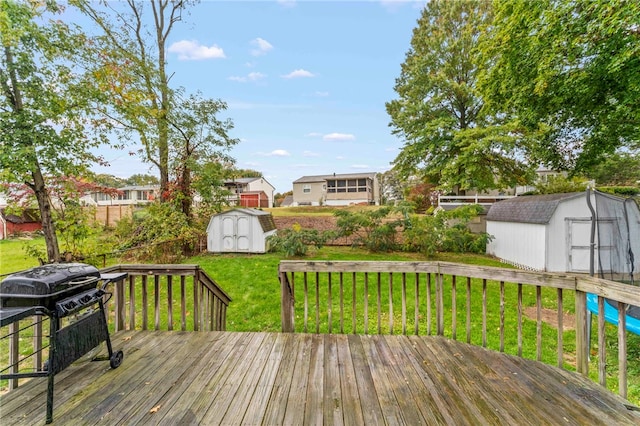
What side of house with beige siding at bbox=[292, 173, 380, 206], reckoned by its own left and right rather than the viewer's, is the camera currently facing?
back

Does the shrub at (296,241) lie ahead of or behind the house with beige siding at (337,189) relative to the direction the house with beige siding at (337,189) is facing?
ahead

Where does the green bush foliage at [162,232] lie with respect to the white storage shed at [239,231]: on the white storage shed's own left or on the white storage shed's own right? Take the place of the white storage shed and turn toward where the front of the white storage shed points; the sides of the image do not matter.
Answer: on the white storage shed's own right

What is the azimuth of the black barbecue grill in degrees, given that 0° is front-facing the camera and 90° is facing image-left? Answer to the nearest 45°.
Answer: approximately 315°

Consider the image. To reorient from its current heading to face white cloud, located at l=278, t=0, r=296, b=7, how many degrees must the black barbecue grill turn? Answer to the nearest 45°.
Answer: approximately 90° to its left

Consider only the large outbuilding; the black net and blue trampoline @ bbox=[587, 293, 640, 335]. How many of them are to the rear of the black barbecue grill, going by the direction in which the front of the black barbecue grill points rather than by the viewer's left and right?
0

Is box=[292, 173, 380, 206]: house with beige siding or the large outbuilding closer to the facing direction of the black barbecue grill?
the large outbuilding

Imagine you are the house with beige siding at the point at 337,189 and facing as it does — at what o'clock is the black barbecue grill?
The black barbecue grill is roughly at 12 o'clock from the house with beige siding.

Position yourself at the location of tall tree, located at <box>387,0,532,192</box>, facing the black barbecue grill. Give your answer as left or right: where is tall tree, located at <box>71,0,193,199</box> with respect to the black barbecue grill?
right

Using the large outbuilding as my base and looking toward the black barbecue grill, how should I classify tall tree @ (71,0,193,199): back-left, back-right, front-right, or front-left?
front-right

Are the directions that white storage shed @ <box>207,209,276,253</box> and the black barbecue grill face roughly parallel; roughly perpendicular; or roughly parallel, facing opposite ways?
roughly perpendicular

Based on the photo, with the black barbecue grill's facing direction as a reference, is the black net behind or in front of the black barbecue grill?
in front

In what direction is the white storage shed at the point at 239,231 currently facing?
toward the camera

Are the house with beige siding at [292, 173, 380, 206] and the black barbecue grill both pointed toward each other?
no
